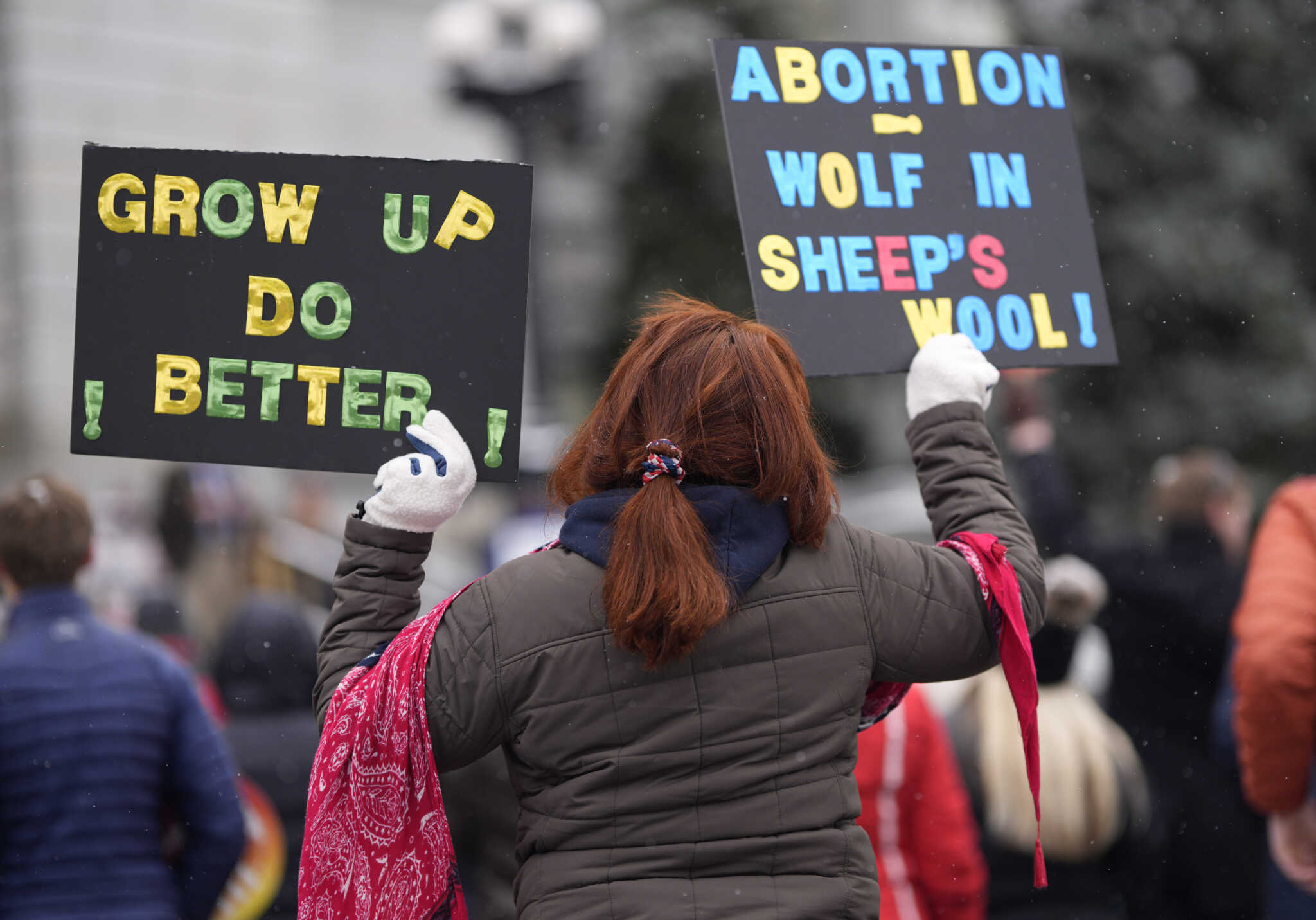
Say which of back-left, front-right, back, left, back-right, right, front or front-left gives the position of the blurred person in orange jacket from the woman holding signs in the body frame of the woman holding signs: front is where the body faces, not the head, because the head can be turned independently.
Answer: front-right

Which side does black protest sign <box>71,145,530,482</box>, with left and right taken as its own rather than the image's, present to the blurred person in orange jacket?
left

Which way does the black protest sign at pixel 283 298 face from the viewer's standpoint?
toward the camera

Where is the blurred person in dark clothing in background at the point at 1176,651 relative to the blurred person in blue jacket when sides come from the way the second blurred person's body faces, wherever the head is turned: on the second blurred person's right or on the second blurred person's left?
on the second blurred person's right

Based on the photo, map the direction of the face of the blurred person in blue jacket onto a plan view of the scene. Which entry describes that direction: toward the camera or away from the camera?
away from the camera

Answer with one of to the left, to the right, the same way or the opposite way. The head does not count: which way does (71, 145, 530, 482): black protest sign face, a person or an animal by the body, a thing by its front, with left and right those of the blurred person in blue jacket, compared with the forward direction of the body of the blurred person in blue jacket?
the opposite way

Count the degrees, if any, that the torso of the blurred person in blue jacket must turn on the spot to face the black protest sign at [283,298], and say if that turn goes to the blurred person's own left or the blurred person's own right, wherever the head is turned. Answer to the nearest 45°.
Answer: approximately 180°

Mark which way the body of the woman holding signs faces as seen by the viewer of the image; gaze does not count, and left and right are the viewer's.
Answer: facing away from the viewer

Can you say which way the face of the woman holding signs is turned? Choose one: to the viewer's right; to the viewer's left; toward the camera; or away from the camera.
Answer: away from the camera

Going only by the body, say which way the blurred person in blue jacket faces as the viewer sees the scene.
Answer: away from the camera
